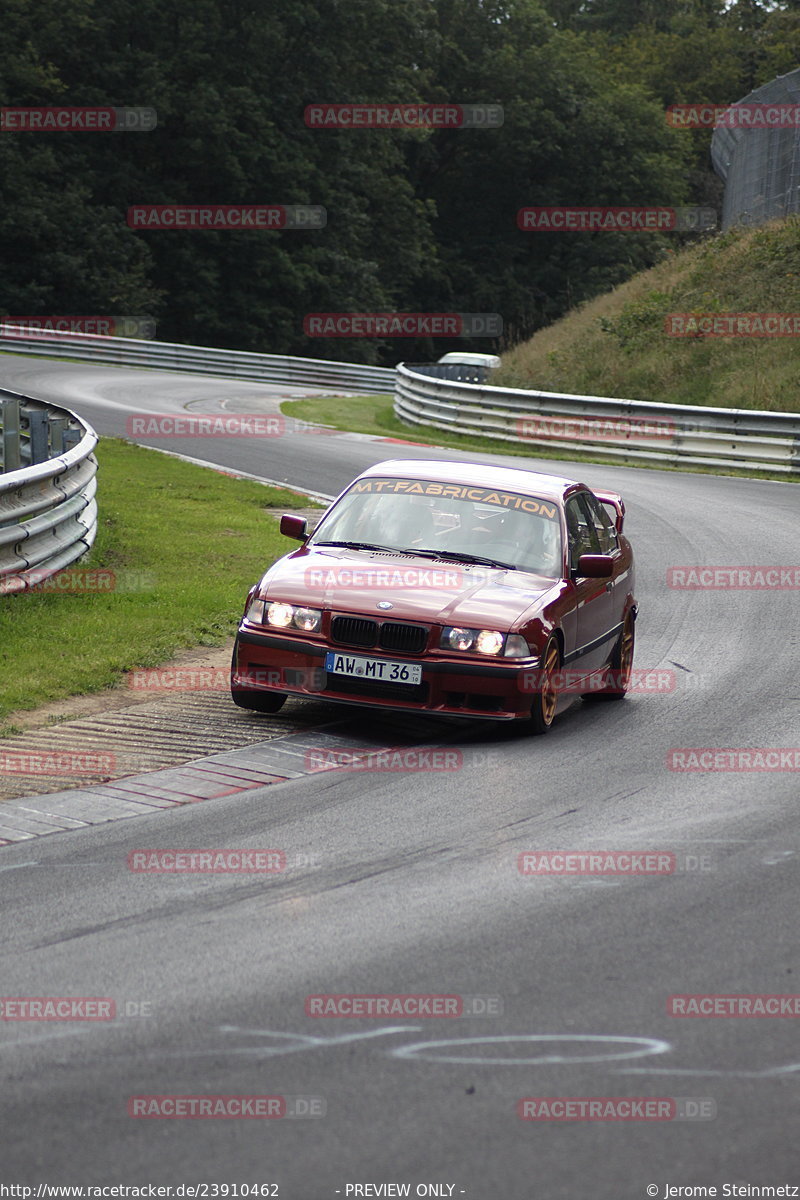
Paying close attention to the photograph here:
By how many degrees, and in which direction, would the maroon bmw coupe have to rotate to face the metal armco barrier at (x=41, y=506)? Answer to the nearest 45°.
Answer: approximately 90° to its right

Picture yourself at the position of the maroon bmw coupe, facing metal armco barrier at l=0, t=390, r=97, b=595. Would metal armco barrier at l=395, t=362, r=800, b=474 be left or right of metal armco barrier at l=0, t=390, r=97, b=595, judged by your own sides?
right

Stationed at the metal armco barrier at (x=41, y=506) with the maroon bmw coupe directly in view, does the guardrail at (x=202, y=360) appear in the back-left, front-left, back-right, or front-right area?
back-left

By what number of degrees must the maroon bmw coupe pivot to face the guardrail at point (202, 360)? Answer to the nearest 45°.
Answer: approximately 135° to its right

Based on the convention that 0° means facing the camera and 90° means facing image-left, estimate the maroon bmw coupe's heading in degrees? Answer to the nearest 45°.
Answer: approximately 45°

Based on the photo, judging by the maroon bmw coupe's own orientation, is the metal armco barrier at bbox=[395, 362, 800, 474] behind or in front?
behind
